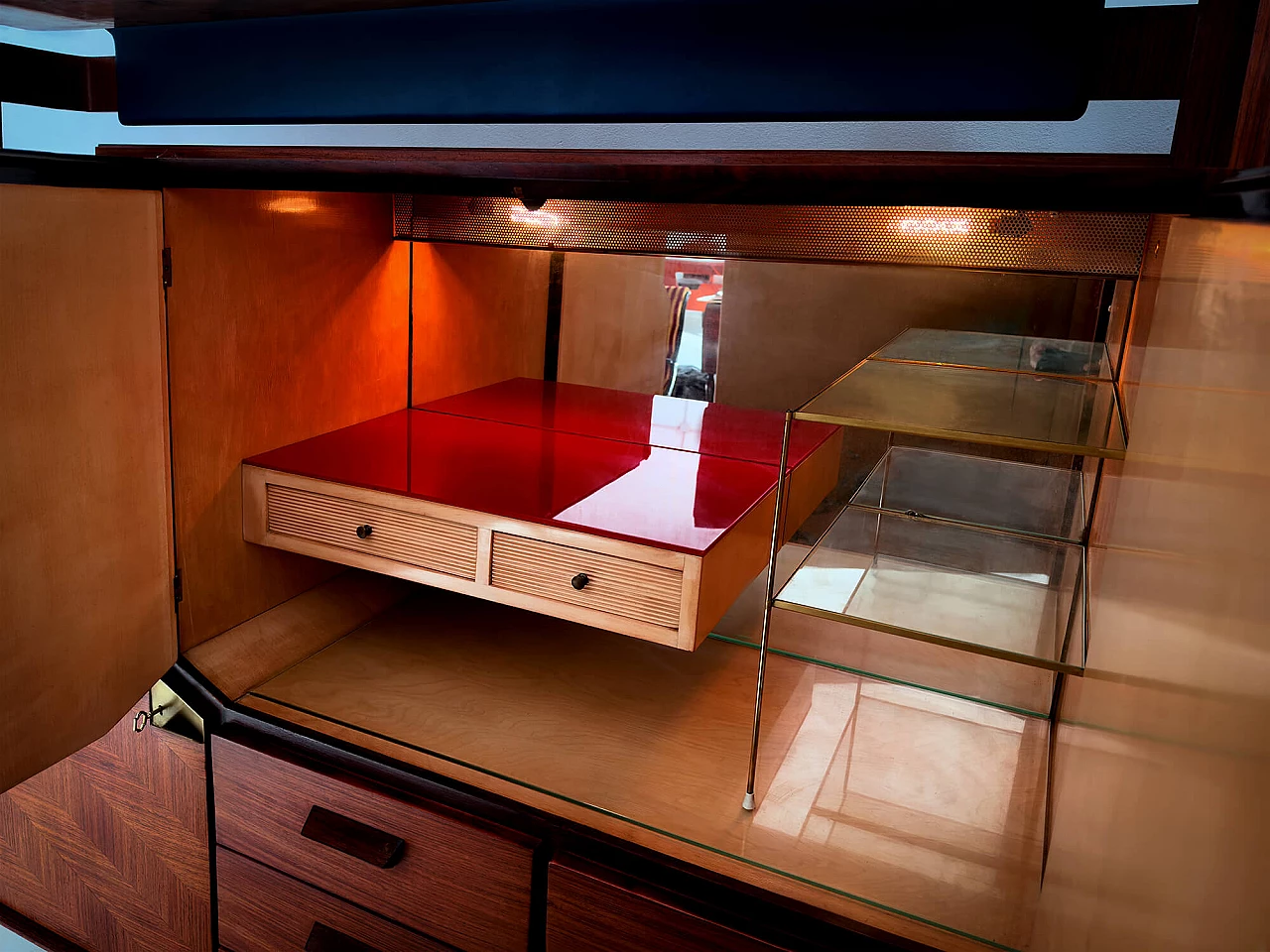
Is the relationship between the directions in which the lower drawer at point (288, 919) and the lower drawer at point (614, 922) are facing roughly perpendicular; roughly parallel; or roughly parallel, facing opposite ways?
roughly parallel

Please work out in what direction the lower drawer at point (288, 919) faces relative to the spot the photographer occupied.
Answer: facing the viewer and to the left of the viewer

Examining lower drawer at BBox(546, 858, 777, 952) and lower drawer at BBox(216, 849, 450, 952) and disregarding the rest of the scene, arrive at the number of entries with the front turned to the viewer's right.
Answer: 0
